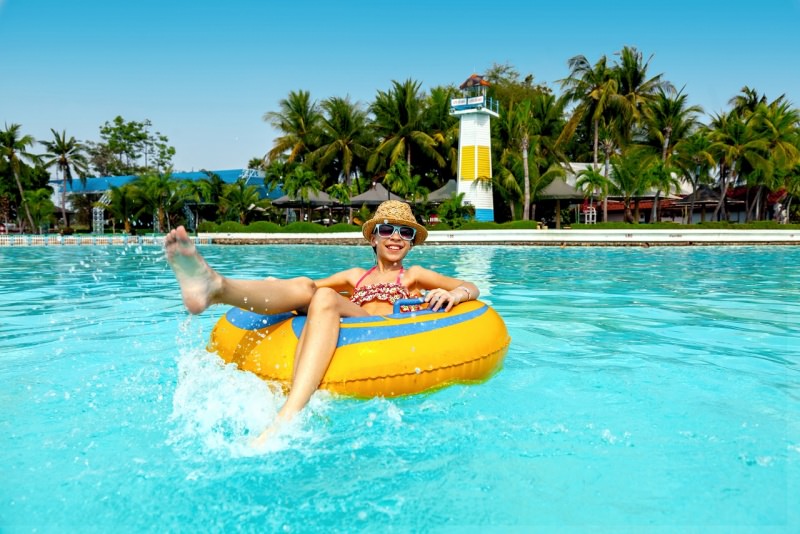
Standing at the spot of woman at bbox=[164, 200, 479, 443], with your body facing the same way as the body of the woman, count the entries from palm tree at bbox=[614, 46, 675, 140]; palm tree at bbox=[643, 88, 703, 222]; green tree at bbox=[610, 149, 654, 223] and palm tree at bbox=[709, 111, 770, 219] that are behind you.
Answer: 4

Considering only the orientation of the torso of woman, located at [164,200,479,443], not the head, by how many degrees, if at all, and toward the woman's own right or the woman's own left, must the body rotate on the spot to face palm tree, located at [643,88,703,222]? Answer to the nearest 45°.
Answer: approximately 180°

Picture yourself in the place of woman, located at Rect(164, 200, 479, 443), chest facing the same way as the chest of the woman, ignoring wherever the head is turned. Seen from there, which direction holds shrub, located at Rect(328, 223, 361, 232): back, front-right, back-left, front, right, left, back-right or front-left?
back-right

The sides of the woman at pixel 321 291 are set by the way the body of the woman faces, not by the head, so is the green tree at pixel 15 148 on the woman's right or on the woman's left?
on the woman's right

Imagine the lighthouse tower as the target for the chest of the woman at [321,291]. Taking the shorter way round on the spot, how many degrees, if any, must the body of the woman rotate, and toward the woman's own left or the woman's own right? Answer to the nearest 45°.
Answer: approximately 135° to the woman's own right

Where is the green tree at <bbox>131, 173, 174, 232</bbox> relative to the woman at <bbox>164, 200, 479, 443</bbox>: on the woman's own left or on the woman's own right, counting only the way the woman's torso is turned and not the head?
on the woman's own right

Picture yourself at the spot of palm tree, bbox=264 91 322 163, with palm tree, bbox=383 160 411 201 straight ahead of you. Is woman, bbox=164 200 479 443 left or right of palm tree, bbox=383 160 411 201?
right

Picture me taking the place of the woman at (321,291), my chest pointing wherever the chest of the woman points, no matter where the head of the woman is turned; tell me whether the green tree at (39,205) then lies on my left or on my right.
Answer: on my right

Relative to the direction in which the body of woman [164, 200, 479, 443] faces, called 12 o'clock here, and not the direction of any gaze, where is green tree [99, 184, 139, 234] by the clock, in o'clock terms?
The green tree is roughly at 4 o'clock from the woman.

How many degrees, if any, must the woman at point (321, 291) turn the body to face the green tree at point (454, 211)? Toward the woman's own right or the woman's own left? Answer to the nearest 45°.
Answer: approximately 135° to the woman's own right

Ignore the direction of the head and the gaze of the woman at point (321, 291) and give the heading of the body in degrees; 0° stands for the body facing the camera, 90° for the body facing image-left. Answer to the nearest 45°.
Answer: approximately 45°
